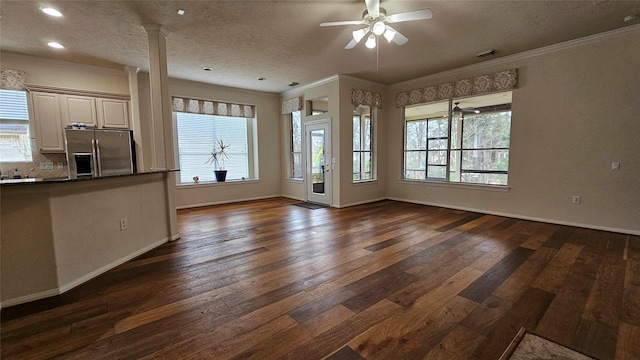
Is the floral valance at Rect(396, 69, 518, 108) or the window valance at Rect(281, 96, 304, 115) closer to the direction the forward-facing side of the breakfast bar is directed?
the floral valance

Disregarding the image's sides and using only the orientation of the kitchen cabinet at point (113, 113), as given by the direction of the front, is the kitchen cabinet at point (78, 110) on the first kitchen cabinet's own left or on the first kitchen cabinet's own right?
on the first kitchen cabinet's own right

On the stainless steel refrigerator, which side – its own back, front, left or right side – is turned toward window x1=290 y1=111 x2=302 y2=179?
left

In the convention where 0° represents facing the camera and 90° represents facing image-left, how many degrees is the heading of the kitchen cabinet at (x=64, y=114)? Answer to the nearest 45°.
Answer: approximately 0°

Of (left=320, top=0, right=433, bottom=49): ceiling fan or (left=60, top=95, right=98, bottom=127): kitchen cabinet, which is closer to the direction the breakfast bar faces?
the ceiling fan

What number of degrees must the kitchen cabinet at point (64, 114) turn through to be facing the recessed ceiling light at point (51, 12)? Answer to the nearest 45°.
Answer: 0° — it already faces it

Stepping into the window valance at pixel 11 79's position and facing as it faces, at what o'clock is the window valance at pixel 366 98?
the window valance at pixel 366 98 is roughly at 10 o'clock from the window valance at pixel 11 79.

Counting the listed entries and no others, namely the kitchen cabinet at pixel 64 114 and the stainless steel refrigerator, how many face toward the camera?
2
